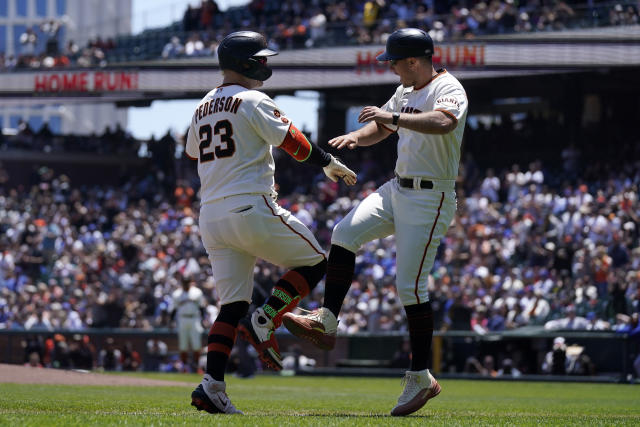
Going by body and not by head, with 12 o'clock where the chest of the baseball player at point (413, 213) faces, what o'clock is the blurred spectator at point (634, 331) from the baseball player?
The blurred spectator is roughly at 5 o'clock from the baseball player.

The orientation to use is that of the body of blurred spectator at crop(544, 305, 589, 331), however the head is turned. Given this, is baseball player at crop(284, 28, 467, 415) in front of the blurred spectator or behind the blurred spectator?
in front

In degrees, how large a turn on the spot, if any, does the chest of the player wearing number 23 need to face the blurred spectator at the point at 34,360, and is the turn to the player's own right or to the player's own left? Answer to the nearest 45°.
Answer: approximately 45° to the player's own left

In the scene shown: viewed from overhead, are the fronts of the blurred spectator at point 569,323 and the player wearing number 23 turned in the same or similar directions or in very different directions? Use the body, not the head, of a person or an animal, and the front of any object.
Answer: very different directions

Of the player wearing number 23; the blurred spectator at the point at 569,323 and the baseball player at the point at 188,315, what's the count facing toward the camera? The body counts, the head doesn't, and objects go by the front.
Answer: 2

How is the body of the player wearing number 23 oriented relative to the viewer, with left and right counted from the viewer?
facing away from the viewer and to the right of the viewer

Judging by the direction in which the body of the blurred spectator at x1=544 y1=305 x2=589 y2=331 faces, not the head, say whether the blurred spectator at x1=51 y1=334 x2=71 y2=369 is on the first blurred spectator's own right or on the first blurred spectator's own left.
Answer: on the first blurred spectator's own right

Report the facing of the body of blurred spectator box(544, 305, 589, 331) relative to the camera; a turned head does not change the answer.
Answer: toward the camera

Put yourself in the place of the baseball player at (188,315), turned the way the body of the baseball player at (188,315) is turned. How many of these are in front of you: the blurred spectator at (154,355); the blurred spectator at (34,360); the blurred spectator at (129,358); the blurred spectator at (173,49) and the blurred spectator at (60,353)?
0

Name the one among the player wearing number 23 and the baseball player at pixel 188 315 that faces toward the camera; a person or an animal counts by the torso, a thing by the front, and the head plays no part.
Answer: the baseball player

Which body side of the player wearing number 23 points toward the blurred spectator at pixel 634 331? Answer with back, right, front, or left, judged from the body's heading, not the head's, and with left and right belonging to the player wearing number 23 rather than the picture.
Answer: front

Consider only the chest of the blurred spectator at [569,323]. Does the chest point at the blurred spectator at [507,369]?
no

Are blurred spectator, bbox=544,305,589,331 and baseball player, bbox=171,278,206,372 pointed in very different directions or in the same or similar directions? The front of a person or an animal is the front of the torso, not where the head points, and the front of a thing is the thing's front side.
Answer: same or similar directions

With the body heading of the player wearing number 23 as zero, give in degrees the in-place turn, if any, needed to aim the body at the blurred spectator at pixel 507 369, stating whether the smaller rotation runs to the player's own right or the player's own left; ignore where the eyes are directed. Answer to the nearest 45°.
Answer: approximately 45° to the player's own left
